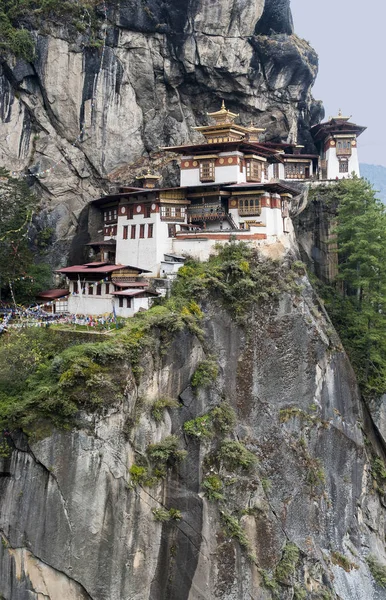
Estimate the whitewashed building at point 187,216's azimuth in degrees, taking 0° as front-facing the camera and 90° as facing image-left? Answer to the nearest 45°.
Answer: approximately 0°

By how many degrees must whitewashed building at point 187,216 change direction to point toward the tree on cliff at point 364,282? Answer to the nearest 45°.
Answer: approximately 90° to its left
